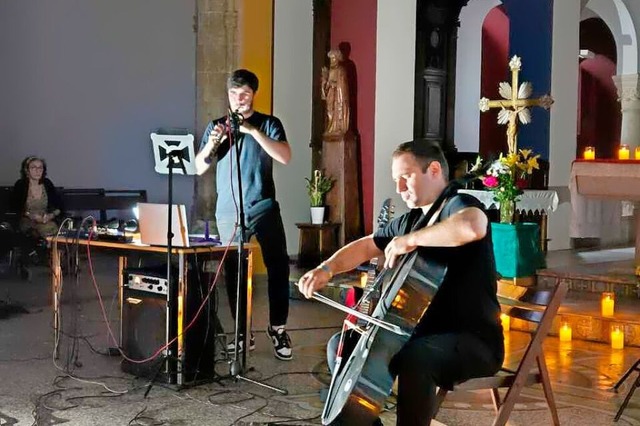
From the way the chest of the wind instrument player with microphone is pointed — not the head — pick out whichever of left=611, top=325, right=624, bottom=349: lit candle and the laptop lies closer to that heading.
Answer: the laptop

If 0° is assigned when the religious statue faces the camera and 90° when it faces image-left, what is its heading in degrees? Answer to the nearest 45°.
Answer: approximately 45°

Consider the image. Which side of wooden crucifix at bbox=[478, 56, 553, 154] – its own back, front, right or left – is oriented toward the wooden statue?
right

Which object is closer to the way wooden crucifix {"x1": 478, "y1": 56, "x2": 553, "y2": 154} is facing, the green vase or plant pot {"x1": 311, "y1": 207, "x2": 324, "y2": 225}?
the green vase

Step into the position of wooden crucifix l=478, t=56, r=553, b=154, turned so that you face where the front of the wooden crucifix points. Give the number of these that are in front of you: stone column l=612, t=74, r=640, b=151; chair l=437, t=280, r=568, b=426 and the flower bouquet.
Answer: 2

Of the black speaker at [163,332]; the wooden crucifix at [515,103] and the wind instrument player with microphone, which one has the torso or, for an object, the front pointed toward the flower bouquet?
the wooden crucifix

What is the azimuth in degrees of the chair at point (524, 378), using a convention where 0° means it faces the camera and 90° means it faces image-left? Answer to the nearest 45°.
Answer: approximately 45°

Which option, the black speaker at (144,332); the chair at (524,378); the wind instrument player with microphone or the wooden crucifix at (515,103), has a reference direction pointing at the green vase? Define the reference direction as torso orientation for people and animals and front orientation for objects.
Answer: the wooden crucifix

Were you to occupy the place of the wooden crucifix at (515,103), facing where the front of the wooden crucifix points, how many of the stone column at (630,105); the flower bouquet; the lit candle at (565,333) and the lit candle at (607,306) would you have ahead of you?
3

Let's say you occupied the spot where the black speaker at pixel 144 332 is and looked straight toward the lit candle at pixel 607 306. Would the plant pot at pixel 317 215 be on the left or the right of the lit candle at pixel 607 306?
left
